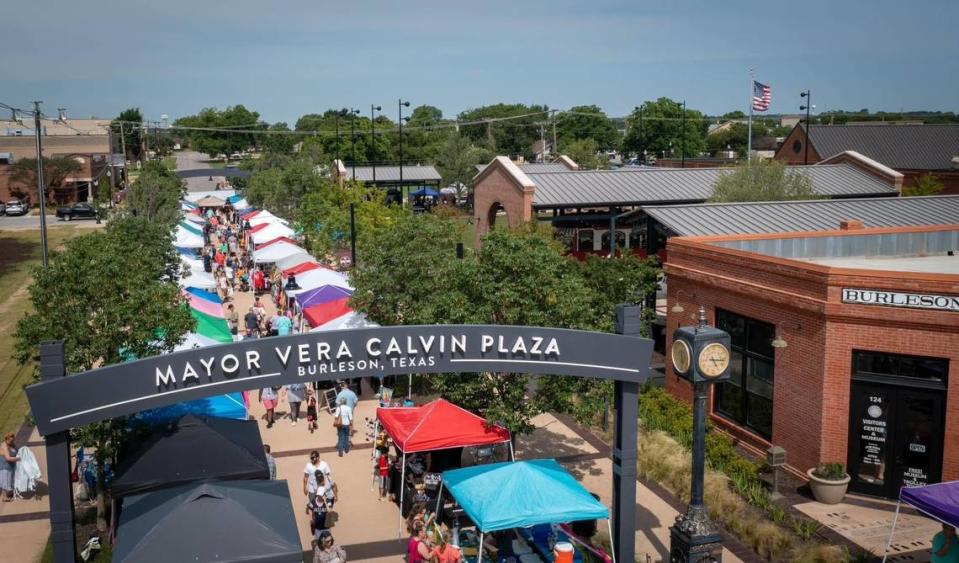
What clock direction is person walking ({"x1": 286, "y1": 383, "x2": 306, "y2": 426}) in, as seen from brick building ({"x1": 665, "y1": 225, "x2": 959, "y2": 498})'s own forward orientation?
The person walking is roughly at 3 o'clock from the brick building.

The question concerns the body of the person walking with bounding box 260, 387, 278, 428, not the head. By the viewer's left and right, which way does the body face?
facing away from the viewer

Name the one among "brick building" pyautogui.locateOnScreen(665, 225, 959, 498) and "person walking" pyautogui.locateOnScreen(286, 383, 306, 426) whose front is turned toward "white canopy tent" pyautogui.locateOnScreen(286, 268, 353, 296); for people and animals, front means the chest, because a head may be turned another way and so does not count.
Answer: the person walking

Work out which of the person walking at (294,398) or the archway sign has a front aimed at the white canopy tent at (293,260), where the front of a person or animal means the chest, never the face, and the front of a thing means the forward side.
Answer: the person walking

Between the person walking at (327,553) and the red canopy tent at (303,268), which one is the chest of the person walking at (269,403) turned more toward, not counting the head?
the red canopy tent

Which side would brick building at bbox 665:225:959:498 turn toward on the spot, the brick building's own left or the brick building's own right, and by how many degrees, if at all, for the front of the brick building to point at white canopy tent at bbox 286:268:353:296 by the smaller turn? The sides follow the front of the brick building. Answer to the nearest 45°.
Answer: approximately 135° to the brick building's own right

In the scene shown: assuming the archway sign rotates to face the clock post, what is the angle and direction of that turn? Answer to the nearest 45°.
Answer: approximately 90° to its left
